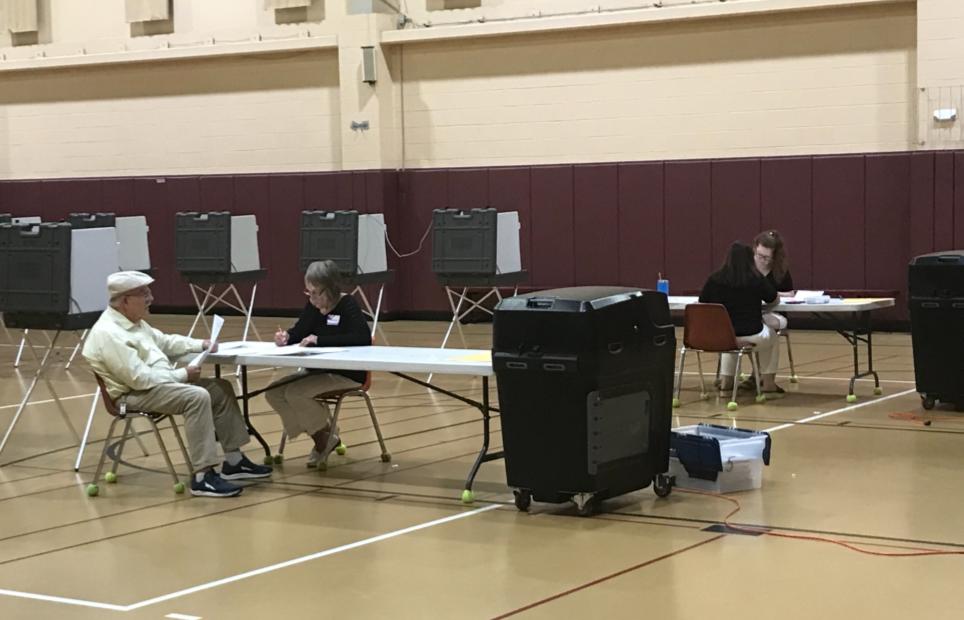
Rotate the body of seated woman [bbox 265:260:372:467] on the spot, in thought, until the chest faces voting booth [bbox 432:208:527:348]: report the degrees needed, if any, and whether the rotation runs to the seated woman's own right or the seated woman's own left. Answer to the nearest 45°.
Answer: approximately 135° to the seated woman's own right

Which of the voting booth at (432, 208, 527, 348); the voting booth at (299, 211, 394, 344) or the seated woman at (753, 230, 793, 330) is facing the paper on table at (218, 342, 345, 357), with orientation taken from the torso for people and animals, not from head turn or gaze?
the seated woman

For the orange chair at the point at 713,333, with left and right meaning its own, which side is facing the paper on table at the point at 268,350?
back

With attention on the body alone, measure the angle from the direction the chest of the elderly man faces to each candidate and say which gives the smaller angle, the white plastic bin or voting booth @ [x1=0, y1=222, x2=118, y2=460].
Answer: the white plastic bin

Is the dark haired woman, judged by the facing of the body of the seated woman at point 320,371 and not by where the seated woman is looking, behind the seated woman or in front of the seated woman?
behind

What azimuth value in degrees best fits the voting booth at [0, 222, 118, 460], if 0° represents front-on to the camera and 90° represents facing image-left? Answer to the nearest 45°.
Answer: approximately 225°

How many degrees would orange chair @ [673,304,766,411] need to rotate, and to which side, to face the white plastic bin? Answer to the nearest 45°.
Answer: approximately 135° to its right

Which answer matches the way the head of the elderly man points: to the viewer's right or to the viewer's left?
to the viewer's right

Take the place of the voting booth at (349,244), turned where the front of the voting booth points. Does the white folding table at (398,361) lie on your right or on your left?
on your right

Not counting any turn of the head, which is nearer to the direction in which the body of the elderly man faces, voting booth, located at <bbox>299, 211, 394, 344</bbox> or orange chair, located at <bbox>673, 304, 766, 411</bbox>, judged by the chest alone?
the orange chair

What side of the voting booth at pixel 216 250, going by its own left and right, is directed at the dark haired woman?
right

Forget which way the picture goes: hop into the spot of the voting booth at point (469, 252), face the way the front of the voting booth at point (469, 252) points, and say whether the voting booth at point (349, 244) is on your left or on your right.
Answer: on your left

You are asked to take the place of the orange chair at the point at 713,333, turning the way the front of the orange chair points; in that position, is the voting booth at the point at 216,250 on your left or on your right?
on your left
